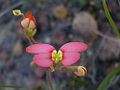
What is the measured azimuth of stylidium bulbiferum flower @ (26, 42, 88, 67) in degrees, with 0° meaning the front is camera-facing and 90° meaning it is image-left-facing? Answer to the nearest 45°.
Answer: approximately 0°
